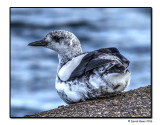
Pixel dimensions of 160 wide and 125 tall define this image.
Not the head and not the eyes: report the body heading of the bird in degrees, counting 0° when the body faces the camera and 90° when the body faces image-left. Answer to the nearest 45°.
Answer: approximately 90°
